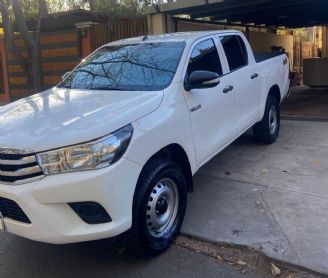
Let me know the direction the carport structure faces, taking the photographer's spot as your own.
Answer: facing the viewer and to the left of the viewer

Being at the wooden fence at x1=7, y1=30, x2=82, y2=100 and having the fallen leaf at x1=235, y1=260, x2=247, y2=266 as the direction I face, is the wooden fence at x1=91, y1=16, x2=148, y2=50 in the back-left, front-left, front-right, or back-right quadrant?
front-left

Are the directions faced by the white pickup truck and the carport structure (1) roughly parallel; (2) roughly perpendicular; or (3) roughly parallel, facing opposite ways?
roughly parallel

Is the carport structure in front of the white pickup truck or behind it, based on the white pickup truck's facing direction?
behind

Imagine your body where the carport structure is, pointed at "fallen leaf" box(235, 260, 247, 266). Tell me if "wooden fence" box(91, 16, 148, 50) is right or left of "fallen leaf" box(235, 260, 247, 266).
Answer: right

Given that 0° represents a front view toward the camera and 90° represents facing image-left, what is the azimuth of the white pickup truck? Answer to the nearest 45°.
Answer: approximately 45°

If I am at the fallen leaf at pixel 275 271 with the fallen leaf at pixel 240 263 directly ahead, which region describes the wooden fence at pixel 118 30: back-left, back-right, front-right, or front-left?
front-right

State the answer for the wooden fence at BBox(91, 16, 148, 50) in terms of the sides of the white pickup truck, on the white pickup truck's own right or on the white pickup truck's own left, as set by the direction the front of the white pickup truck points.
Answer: on the white pickup truck's own right

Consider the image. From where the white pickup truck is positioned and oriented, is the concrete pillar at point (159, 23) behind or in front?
behind

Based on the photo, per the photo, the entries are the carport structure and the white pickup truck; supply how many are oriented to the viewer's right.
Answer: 0
